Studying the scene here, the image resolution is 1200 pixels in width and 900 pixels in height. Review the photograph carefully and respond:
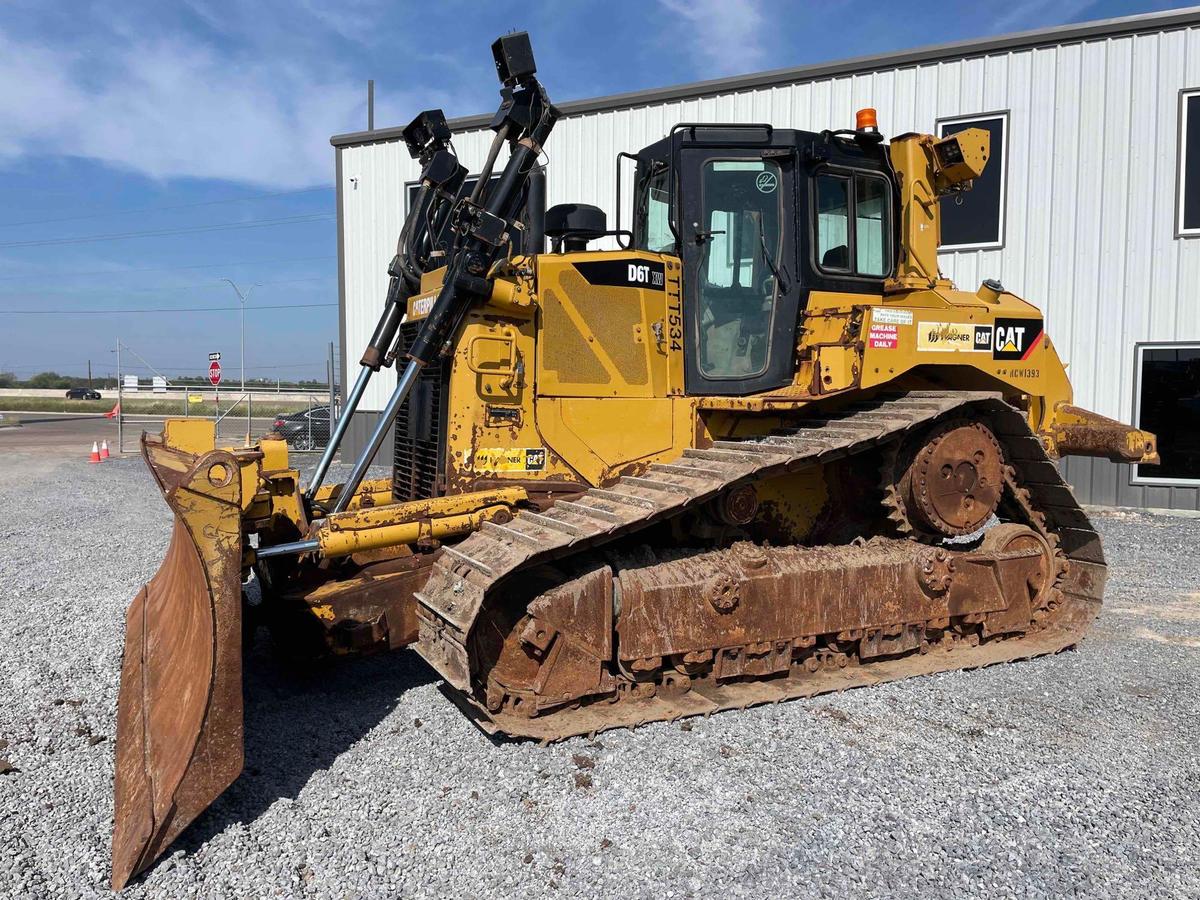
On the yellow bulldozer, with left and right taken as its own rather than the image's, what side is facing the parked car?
right

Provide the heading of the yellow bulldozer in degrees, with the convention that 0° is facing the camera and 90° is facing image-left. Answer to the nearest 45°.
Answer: approximately 45°

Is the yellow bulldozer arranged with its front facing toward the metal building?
no
